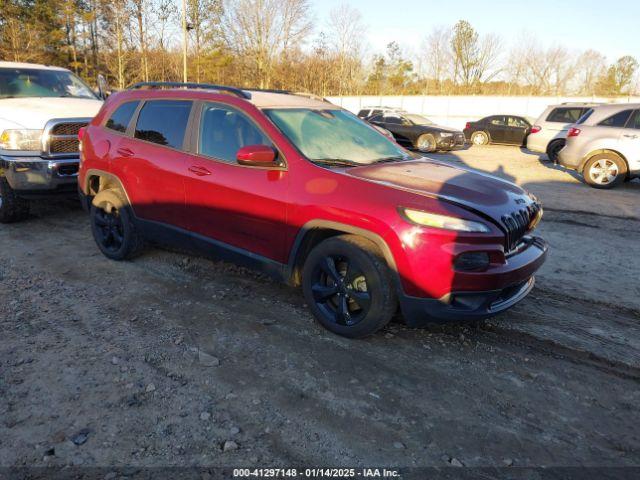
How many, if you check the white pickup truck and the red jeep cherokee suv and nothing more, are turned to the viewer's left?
0

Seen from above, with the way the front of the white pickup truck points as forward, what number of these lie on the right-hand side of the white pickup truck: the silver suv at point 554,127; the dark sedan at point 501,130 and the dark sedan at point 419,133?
0

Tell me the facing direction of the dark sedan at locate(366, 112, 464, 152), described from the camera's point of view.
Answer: facing the viewer and to the right of the viewer

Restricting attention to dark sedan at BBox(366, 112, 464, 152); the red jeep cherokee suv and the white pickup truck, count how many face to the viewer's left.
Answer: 0

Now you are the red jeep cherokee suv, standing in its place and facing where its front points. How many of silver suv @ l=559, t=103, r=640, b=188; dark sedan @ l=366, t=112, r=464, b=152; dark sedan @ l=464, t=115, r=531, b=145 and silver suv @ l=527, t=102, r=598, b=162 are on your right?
0

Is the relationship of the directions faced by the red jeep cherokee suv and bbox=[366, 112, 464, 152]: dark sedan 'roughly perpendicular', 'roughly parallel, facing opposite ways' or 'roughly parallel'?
roughly parallel

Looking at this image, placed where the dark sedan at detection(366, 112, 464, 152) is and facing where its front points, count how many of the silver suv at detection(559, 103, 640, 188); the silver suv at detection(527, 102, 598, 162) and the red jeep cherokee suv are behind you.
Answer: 0

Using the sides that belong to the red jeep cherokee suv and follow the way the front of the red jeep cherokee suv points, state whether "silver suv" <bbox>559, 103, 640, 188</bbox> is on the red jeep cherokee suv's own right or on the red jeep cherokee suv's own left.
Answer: on the red jeep cherokee suv's own left

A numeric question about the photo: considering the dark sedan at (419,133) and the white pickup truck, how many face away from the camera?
0

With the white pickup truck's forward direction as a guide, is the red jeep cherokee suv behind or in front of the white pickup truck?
in front

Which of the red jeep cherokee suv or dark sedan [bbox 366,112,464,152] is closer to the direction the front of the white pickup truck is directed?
the red jeep cherokee suv

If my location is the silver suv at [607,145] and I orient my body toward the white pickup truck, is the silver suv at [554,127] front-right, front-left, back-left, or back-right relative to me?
back-right

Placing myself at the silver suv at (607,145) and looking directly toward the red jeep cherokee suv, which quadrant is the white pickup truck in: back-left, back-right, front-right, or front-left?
front-right

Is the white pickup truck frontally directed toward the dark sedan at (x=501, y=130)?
no

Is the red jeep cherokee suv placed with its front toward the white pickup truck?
no

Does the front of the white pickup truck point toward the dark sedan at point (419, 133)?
no
